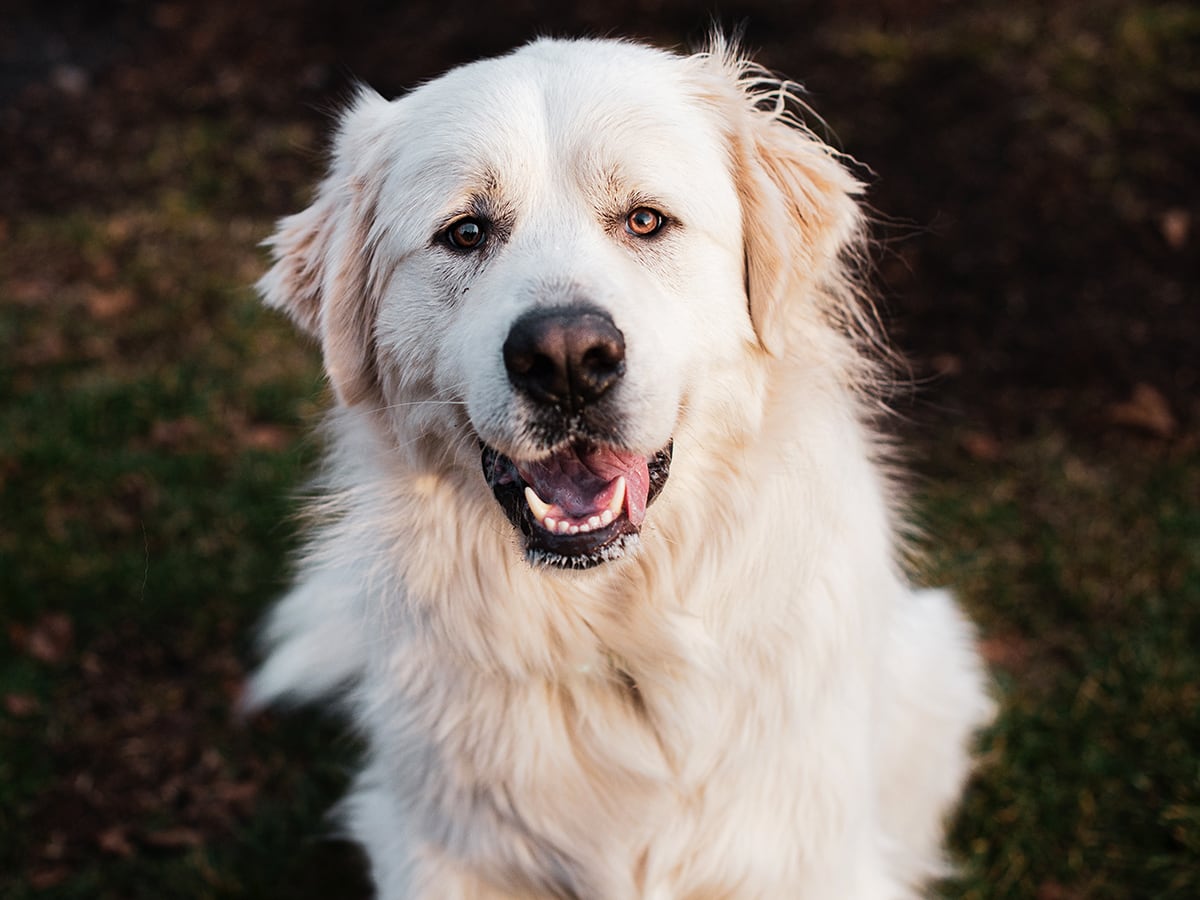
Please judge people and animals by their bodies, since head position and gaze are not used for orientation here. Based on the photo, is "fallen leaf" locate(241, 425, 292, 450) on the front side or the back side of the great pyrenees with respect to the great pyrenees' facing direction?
on the back side

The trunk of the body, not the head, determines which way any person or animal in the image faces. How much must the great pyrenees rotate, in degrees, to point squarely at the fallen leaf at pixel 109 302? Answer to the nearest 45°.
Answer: approximately 135° to its right

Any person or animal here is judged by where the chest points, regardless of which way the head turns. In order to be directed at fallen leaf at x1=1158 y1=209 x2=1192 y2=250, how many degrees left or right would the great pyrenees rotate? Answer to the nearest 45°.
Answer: approximately 135° to its left

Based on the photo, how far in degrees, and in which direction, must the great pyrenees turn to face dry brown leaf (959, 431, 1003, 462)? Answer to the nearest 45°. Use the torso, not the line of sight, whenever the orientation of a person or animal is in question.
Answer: approximately 135° to its left

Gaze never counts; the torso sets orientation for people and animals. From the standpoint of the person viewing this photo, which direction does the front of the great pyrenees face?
facing the viewer

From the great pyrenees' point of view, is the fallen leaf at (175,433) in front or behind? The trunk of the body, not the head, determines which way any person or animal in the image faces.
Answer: behind
